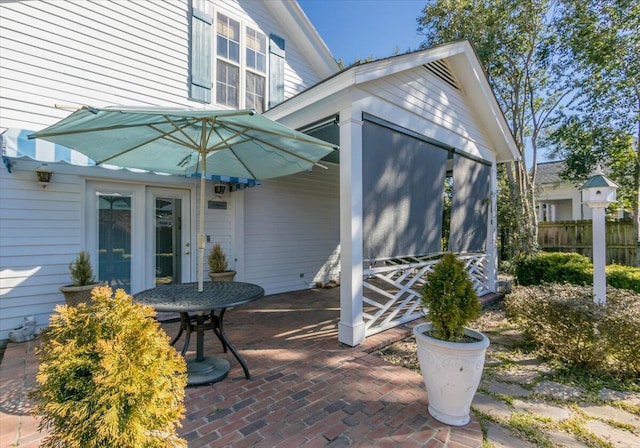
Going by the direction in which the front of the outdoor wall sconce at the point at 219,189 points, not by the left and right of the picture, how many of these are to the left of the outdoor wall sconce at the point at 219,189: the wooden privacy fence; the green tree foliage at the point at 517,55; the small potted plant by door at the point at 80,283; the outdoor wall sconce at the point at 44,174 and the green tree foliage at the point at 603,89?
3

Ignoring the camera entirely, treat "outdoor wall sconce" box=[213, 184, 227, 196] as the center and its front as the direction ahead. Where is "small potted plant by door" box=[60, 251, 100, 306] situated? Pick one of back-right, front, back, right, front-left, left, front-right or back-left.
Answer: front-right

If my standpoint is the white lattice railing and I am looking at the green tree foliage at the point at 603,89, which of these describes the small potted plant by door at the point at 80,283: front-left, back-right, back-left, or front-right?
back-left

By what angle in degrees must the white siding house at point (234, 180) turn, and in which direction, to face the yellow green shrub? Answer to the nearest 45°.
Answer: approximately 45° to its right

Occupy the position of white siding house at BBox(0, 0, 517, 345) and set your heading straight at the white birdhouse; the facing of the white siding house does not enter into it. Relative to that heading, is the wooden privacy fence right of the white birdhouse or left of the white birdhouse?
left

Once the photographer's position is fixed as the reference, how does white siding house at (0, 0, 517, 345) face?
facing the viewer and to the right of the viewer

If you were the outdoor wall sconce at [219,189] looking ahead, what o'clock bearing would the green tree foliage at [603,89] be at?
The green tree foliage is roughly at 9 o'clock from the outdoor wall sconce.

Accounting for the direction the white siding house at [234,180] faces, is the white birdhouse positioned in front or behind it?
in front

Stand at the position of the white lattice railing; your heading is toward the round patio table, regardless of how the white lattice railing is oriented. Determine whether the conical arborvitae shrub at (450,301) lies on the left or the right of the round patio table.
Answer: left

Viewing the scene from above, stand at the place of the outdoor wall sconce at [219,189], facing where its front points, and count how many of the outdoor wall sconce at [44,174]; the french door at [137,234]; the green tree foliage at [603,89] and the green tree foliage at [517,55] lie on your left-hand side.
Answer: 2

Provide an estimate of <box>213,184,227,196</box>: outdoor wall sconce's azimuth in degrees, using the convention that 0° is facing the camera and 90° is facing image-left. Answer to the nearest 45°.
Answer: approximately 0°

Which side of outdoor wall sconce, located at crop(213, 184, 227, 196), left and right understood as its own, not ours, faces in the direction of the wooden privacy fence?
left
